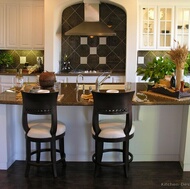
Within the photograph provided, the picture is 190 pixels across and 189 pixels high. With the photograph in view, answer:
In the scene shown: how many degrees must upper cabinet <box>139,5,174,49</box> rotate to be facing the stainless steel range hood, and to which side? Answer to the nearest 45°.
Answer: approximately 90° to its right

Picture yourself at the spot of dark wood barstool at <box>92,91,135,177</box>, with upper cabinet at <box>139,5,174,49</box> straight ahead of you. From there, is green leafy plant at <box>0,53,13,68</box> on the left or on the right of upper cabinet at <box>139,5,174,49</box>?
left

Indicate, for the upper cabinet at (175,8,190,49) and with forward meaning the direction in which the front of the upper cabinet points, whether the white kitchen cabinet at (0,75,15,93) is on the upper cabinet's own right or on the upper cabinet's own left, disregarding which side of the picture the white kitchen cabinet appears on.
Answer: on the upper cabinet's own right

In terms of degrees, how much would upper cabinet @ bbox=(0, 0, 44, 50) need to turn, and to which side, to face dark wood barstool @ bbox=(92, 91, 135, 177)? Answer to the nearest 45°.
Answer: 0° — it already faces it

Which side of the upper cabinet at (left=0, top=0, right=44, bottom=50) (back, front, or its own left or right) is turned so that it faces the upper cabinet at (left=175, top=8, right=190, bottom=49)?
left

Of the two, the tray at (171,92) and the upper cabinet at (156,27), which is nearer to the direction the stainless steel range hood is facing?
the tray

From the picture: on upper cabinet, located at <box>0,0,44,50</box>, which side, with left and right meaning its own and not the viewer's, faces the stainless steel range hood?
left

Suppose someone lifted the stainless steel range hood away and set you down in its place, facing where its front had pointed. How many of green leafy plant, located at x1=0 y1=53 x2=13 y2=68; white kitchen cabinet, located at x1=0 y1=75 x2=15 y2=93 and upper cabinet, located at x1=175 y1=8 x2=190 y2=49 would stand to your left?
1
